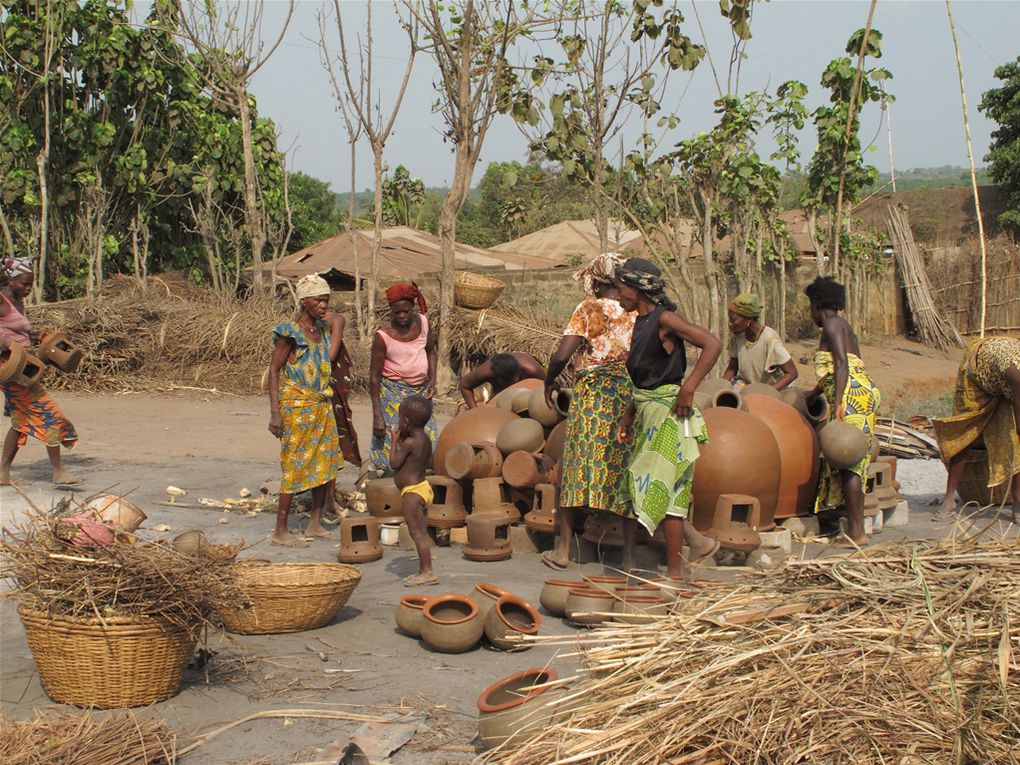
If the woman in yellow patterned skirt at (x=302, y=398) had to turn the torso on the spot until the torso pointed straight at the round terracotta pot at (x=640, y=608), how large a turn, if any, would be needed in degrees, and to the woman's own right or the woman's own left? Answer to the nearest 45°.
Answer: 0° — they already face it

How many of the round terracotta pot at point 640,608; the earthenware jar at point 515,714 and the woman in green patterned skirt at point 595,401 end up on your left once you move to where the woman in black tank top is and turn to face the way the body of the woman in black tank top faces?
2

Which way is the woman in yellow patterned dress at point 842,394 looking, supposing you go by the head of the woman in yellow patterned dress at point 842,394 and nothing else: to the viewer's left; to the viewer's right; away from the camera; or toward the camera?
to the viewer's left

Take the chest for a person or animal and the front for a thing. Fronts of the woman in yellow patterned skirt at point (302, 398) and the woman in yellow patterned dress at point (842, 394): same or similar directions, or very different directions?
very different directions

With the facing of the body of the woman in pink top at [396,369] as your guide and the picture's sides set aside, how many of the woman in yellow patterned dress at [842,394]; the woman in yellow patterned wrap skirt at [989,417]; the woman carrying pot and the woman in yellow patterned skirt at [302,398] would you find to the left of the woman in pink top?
2

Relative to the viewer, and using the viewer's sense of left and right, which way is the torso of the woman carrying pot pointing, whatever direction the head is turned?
facing to the right of the viewer

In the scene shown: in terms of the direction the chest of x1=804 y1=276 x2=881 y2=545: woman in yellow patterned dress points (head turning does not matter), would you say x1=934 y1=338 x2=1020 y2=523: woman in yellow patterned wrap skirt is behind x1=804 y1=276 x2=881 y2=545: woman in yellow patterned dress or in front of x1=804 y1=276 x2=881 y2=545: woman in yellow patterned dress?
behind

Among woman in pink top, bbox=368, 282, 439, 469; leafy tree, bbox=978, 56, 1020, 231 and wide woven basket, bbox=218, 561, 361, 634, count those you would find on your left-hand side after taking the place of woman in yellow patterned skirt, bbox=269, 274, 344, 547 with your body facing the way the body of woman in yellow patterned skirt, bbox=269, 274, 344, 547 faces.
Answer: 2

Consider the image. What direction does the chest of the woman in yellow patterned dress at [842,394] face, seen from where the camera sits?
to the viewer's left

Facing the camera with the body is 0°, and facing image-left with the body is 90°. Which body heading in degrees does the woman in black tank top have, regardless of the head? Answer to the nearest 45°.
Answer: approximately 90°

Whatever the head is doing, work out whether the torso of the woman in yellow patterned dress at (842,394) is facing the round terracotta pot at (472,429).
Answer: yes

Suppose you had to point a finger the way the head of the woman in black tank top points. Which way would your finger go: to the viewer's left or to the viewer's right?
to the viewer's left

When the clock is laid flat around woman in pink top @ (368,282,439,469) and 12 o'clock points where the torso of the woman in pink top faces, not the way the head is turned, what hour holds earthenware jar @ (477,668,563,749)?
The earthenware jar is roughly at 12 o'clock from the woman in pink top.
